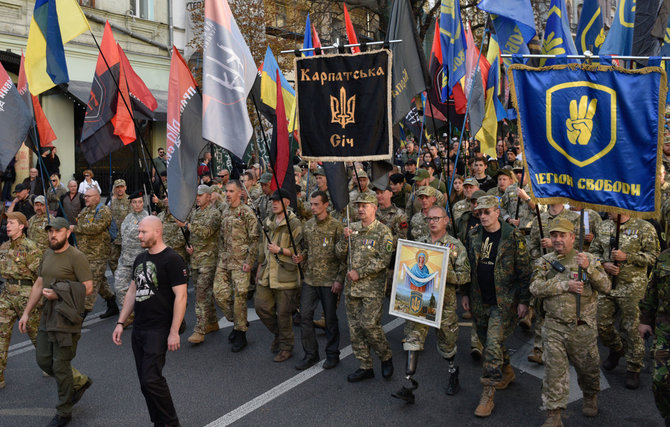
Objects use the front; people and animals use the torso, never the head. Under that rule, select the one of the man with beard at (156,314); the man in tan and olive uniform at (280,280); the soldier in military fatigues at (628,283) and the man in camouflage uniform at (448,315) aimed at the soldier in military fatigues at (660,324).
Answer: the soldier in military fatigues at (628,283)

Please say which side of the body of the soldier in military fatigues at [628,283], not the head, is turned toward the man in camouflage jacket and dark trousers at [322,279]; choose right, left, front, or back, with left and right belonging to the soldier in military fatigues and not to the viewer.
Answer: right

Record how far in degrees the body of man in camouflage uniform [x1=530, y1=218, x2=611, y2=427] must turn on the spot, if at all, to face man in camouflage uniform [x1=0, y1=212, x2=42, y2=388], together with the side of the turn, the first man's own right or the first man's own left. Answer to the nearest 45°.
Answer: approximately 90° to the first man's own right

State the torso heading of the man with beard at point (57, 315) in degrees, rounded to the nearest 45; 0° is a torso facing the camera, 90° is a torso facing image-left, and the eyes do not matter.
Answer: approximately 45°

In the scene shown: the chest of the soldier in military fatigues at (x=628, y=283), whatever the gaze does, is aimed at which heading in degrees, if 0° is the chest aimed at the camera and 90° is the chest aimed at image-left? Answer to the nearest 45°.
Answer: approximately 0°

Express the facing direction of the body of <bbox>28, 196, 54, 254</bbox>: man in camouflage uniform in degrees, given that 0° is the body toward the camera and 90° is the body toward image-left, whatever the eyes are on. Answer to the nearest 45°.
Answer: approximately 45°

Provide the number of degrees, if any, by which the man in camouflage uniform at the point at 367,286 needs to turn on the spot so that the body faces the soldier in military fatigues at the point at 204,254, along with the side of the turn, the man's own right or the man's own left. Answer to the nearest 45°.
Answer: approximately 90° to the man's own right
